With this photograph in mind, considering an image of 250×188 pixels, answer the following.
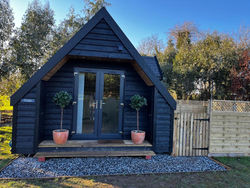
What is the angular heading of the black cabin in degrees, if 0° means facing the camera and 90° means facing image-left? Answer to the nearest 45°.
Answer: approximately 0°

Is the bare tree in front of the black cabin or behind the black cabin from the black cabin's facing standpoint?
behind

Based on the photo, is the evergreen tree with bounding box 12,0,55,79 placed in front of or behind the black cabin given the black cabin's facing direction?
behind

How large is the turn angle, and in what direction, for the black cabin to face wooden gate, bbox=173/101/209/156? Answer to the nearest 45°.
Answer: approximately 90° to its left
